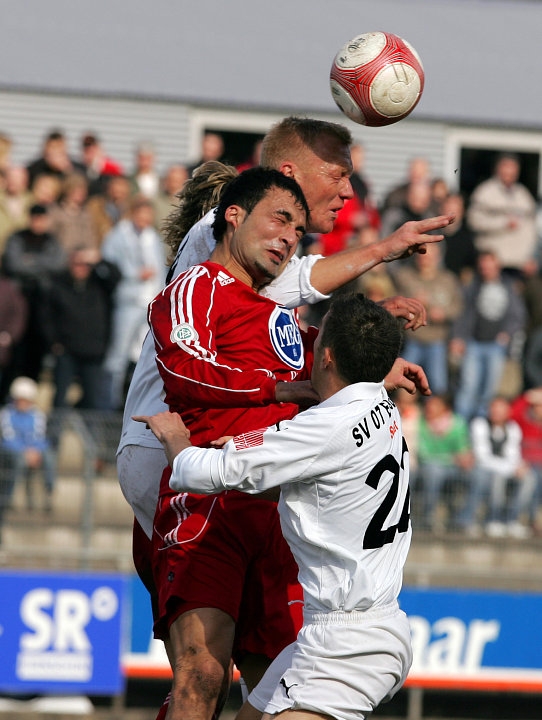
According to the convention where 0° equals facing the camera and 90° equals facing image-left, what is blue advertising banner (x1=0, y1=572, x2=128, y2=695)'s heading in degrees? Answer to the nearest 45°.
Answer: approximately 0°

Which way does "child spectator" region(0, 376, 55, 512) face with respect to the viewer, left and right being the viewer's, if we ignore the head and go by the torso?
facing the viewer

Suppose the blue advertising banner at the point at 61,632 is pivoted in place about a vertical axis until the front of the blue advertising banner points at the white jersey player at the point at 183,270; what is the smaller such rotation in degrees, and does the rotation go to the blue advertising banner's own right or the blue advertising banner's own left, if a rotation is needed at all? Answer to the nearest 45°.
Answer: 0° — it already faces them

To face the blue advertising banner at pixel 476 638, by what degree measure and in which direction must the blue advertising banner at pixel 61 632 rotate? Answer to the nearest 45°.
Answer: approximately 90° to its left

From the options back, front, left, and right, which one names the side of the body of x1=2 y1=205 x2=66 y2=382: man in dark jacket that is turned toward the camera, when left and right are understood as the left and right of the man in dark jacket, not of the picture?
front

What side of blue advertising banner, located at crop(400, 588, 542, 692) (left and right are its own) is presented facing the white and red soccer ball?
front

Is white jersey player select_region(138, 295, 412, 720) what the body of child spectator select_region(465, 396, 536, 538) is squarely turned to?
yes

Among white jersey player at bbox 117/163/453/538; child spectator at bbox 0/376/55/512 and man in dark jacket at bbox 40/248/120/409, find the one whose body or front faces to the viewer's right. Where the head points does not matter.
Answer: the white jersey player

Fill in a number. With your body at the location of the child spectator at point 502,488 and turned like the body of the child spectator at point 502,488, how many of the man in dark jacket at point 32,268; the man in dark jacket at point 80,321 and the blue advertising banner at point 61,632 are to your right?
3

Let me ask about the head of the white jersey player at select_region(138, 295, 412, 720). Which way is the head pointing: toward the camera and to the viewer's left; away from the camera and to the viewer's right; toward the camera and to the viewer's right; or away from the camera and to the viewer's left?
away from the camera and to the viewer's left

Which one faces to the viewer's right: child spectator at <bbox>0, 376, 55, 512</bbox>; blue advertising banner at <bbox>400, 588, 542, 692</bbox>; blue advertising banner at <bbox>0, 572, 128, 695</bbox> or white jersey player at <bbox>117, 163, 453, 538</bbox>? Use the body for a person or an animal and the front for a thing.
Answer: the white jersey player
